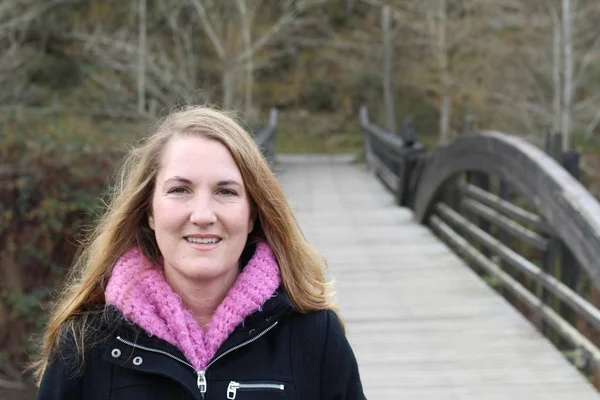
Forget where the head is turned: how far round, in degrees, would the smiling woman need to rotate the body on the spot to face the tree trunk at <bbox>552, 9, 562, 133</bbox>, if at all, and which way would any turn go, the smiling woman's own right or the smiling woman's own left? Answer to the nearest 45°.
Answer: approximately 135° to the smiling woman's own left

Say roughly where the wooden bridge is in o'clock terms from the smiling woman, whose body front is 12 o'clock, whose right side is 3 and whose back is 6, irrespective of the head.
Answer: The wooden bridge is roughly at 7 o'clock from the smiling woman.

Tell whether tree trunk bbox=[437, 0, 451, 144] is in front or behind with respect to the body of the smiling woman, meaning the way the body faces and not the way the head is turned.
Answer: behind

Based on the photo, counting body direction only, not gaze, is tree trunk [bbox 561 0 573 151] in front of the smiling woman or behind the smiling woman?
behind

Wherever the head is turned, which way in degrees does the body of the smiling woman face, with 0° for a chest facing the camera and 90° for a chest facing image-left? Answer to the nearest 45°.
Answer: approximately 0°
